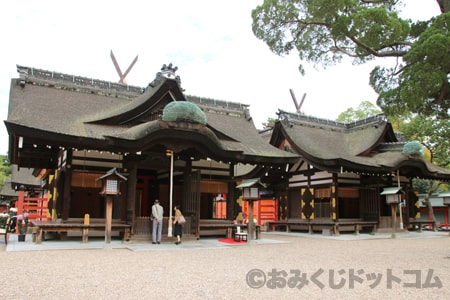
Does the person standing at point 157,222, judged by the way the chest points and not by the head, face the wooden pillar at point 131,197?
no

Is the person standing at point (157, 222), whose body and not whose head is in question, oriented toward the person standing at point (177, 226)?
no

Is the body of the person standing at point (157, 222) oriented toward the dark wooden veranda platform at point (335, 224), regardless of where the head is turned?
no

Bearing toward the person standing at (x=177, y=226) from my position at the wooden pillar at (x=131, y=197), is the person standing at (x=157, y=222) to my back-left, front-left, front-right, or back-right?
front-right
